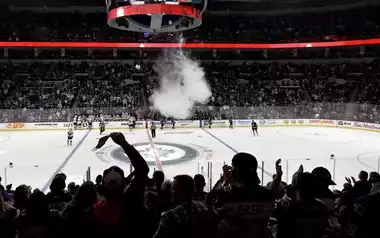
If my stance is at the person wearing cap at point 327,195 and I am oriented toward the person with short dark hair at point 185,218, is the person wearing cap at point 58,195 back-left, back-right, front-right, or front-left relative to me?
front-right

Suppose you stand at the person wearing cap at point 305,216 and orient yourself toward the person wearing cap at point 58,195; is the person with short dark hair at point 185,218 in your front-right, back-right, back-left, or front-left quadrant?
front-left

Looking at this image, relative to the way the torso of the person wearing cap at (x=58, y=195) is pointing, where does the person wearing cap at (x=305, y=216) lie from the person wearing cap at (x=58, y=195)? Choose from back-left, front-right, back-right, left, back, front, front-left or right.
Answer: back-right

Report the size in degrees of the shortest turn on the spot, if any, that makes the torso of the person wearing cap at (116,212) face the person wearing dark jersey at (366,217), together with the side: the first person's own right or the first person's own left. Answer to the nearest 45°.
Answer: approximately 135° to the first person's own right

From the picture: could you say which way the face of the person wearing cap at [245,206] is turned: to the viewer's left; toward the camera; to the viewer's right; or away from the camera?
away from the camera

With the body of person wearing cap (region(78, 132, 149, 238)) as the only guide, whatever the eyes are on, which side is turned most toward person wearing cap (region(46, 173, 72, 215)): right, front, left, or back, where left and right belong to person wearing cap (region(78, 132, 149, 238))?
front

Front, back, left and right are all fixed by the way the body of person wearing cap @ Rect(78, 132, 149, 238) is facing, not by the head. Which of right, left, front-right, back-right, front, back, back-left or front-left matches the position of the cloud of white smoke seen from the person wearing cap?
front

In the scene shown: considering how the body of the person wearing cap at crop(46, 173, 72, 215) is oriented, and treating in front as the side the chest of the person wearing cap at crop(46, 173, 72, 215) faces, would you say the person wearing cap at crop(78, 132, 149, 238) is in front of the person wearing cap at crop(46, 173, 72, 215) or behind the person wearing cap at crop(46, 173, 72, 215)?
behind

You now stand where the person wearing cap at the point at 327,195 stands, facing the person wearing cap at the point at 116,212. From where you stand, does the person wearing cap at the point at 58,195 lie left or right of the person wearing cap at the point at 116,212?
right

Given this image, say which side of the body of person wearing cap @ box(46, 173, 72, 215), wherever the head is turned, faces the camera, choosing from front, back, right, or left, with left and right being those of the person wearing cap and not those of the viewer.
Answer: back

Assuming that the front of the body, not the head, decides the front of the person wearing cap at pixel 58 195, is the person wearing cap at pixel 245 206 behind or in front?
behind

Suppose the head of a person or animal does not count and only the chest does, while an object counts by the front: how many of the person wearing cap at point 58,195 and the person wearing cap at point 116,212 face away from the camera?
2

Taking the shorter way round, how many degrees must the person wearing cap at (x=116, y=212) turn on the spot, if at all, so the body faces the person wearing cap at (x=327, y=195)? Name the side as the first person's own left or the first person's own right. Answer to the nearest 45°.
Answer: approximately 90° to the first person's own right

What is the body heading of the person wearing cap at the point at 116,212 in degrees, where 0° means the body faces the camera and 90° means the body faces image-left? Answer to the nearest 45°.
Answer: approximately 180°

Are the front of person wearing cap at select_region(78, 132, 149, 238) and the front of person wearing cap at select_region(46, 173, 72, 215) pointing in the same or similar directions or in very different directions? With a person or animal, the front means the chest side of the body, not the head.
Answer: same or similar directions
